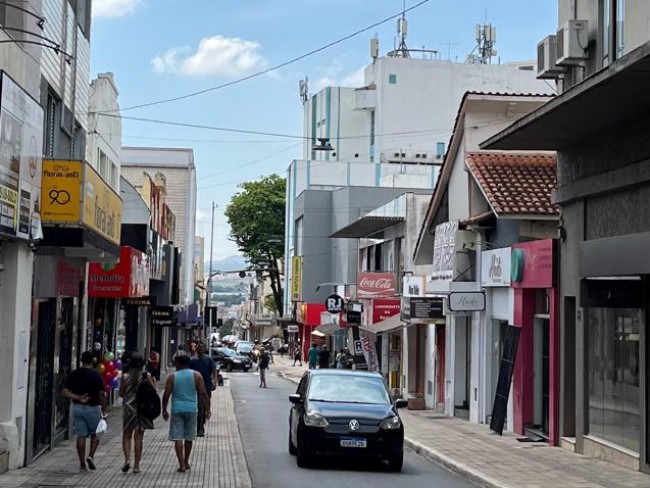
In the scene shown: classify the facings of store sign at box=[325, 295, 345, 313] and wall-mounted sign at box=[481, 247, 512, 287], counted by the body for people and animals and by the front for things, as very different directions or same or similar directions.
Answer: same or similar directions

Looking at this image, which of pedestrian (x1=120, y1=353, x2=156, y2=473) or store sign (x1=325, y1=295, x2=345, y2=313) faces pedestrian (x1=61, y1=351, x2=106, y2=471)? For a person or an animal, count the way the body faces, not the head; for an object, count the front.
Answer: the store sign

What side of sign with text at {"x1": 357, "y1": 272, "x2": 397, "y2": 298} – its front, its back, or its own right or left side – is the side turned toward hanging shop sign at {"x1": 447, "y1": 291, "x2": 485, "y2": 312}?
front

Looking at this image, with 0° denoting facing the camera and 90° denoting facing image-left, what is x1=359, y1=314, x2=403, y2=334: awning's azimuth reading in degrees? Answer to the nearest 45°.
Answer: approximately 45°

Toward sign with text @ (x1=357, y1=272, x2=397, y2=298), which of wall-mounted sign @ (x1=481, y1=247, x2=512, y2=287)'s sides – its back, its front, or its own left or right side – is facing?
back

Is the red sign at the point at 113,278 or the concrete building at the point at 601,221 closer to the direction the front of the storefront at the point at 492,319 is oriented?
the red sign

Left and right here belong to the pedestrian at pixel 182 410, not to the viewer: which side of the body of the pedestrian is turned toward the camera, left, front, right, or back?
back

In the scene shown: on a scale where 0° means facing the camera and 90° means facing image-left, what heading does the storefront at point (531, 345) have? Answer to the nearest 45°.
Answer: approximately 45°

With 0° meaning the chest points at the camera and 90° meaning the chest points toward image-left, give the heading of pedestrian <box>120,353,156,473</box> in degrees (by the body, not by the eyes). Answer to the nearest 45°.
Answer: approximately 180°

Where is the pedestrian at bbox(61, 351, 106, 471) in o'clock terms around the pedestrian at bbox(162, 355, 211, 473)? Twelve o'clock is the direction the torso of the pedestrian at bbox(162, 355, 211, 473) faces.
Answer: the pedestrian at bbox(61, 351, 106, 471) is roughly at 9 o'clock from the pedestrian at bbox(162, 355, 211, 473).

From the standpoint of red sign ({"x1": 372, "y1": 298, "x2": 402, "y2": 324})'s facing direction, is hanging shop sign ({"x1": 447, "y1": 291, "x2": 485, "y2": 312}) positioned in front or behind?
in front

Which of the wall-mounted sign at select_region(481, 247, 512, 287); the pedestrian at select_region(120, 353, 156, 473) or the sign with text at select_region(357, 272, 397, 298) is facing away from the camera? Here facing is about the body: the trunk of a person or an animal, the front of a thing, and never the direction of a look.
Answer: the pedestrian

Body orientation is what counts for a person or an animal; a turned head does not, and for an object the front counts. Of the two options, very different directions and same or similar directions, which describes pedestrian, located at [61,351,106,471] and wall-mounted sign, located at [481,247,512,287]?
very different directions

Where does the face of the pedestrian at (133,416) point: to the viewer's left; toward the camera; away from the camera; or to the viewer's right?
away from the camera

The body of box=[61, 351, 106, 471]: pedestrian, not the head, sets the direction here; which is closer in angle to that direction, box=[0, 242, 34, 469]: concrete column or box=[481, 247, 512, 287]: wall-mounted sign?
the wall-mounted sign

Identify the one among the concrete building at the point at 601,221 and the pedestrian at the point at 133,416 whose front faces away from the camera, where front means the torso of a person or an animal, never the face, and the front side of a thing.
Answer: the pedestrian

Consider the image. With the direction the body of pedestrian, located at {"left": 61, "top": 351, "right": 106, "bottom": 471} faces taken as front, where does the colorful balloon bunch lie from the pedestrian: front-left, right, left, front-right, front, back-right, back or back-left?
front

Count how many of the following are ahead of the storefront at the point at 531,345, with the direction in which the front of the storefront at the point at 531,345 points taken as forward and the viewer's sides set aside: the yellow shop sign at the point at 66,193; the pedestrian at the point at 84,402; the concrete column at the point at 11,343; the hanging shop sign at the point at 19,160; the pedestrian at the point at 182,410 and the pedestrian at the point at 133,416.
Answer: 6
